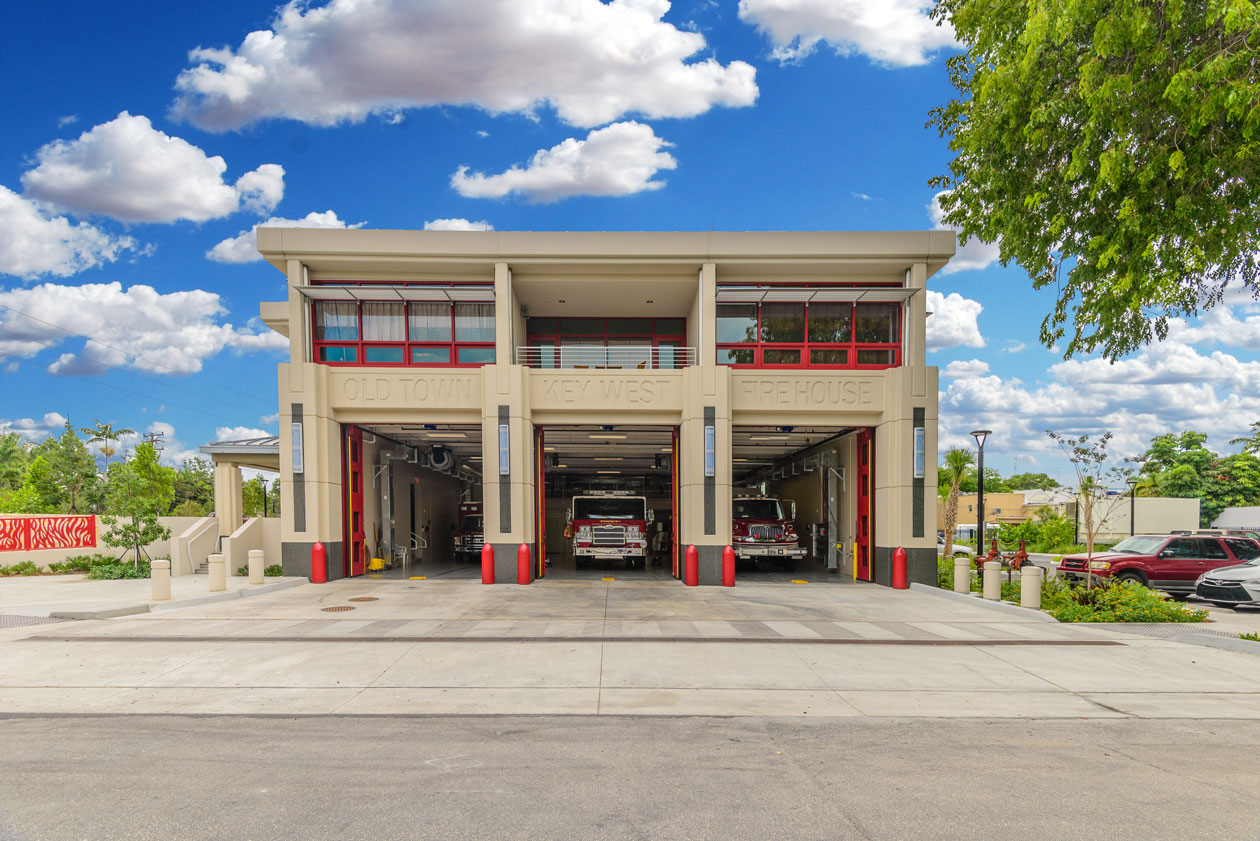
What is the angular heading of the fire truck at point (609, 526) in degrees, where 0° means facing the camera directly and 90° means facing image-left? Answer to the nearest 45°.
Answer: approximately 0°

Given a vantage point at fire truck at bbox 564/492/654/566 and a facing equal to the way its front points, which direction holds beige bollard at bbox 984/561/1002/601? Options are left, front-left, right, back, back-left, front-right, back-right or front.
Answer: front-left

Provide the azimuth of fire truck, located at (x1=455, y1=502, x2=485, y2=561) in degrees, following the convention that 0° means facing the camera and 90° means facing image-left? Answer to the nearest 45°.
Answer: approximately 0°

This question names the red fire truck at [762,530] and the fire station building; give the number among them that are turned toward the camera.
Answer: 2

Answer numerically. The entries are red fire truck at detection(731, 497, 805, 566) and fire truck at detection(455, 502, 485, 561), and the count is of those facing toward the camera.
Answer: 2

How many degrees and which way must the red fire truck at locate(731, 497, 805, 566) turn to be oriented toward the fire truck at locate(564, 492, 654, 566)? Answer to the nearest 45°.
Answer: approximately 90° to its right

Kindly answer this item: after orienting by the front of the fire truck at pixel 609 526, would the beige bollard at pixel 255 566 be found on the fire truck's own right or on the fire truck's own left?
on the fire truck's own right
